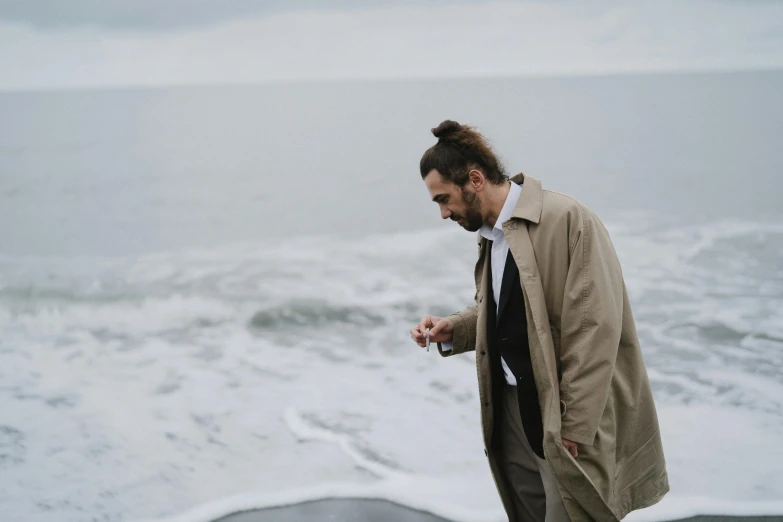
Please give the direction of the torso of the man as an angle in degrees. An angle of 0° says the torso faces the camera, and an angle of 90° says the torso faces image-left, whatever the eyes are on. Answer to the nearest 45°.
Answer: approximately 45°

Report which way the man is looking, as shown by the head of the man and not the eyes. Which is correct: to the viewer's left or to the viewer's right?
to the viewer's left
